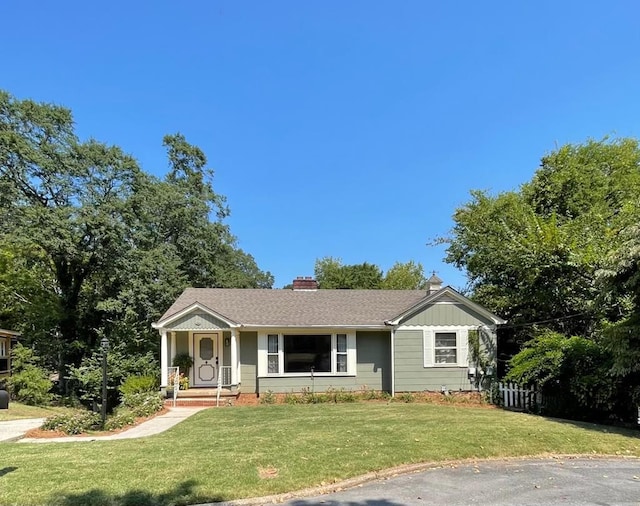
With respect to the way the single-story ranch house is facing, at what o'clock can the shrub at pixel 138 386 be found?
The shrub is roughly at 3 o'clock from the single-story ranch house.

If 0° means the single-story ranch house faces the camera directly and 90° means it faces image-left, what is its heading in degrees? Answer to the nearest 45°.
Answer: approximately 0°

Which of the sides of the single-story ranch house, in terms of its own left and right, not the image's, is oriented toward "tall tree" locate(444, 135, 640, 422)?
left

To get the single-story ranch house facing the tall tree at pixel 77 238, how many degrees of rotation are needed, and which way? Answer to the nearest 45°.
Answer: approximately 135° to its right
